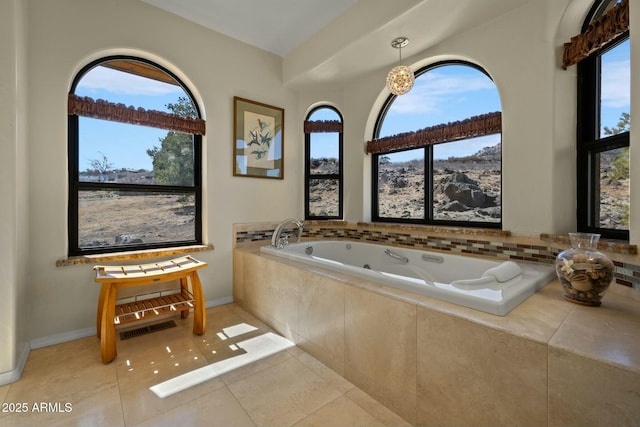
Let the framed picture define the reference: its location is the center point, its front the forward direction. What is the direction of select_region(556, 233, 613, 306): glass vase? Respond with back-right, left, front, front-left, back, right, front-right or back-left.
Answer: front

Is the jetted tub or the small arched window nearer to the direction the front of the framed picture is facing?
the jetted tub

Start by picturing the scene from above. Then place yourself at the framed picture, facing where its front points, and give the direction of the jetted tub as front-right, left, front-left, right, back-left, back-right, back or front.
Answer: front

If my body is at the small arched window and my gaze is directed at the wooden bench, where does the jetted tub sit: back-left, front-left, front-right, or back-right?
front-left

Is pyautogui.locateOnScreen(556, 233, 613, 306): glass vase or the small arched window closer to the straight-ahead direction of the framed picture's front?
the glass vase

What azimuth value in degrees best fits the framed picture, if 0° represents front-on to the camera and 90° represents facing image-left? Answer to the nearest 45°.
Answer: approximately 315°

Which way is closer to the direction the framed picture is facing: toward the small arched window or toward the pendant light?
the pendant light

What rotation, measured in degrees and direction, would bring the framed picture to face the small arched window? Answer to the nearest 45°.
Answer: approximately 45° to its left

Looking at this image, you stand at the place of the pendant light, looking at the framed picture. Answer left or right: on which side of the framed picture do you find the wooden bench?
left
